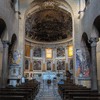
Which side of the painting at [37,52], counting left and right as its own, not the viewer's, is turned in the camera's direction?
front

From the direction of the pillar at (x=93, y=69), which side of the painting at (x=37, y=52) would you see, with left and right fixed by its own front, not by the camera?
front

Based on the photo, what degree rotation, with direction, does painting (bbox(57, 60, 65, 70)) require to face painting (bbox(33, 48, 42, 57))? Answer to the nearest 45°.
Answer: approximately 90° to its right

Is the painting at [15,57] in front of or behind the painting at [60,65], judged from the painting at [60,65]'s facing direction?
in front

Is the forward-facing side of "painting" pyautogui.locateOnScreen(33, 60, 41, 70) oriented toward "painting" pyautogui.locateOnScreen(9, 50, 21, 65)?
yes

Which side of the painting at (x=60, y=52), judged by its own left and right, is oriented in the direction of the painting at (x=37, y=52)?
right

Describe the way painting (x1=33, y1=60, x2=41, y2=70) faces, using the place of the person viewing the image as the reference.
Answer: facing the viewer

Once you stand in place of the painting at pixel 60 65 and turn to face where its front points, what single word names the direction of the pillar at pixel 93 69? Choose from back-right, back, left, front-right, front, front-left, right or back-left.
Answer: front

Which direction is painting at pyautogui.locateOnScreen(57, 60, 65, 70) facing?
toward the camera

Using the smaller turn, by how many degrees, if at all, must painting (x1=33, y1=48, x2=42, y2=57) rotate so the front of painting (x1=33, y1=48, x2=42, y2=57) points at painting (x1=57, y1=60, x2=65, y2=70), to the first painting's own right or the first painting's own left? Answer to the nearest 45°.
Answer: approximately 90° to the first painting's own left

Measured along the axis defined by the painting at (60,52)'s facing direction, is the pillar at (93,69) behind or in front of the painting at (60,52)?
in front
